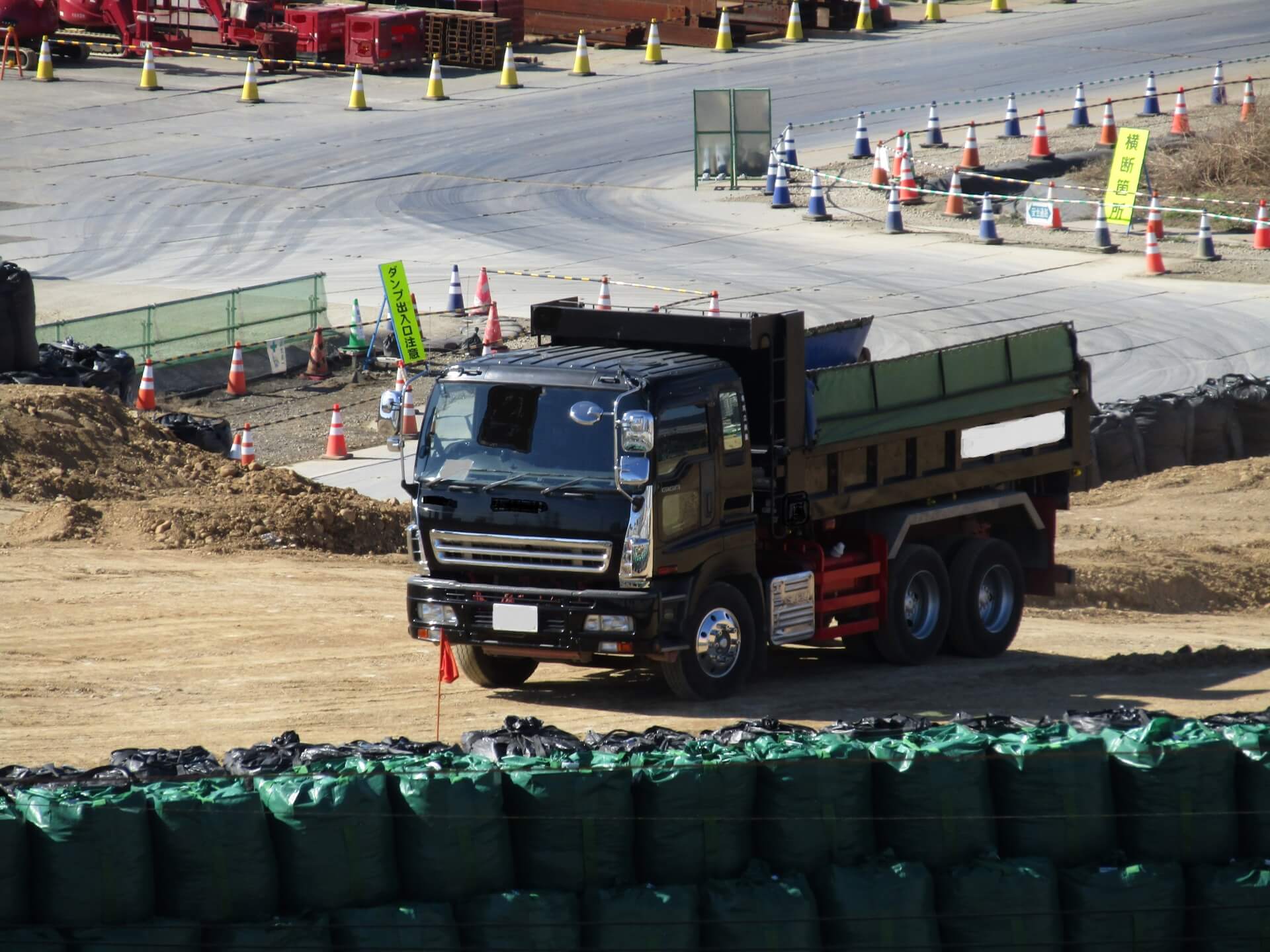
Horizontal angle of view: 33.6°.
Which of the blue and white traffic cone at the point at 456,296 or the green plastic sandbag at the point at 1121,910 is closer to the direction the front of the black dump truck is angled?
the green plastic sandbag

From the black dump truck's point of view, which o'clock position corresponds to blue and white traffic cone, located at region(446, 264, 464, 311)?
The blue and white traffic cone is roughly at 4 o'clock from the black dump truck.

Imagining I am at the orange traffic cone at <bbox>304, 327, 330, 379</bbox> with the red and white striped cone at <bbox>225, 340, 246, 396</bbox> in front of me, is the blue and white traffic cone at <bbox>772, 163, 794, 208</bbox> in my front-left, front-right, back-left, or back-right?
back-right

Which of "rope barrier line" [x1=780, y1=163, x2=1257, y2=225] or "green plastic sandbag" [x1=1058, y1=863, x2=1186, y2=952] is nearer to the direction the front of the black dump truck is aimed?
the green plastic sandbag

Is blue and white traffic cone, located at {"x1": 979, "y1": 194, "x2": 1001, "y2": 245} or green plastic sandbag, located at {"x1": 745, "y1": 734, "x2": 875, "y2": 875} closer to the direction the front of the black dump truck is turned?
the green plastic sandbag

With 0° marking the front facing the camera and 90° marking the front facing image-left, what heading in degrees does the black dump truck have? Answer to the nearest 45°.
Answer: approximately 45°

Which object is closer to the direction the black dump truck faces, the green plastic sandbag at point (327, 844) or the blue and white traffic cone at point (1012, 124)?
the green plastic sandbag

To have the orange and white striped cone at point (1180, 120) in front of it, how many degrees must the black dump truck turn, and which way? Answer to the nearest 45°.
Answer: approximately 135° to its right

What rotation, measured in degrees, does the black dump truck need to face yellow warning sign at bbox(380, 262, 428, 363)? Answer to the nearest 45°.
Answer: approximately 135° to its right

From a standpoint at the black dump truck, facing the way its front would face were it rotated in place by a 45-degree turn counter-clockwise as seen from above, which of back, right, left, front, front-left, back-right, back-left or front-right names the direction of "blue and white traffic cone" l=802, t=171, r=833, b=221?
back

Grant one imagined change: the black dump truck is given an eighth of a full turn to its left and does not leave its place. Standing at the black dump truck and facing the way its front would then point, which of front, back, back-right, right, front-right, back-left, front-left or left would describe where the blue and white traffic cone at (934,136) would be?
back

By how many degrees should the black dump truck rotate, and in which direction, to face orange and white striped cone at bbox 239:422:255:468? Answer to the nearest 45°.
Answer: approximately 90° to its right

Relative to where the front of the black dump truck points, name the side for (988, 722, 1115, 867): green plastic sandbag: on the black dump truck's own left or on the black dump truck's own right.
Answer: on the black dump truck's own left

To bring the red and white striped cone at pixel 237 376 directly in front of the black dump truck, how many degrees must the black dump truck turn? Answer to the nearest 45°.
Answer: approximately 90° to its right

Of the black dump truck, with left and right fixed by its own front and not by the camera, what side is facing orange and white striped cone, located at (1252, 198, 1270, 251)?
back

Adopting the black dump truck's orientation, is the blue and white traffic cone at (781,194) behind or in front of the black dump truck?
behind
